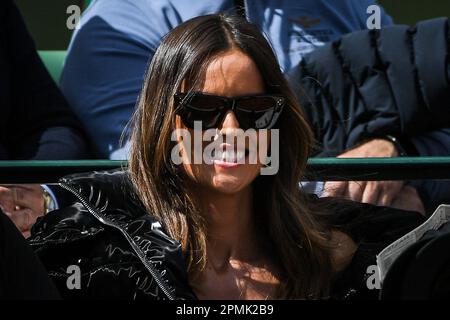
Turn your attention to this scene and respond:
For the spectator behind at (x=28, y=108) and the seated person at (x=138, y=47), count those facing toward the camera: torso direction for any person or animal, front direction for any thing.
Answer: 2

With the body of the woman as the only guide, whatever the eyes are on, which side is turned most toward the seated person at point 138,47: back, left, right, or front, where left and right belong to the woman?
back

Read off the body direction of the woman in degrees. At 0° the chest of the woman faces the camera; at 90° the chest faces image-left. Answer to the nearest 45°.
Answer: approximately 0°

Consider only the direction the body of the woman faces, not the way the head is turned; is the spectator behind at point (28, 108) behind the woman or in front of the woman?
behind

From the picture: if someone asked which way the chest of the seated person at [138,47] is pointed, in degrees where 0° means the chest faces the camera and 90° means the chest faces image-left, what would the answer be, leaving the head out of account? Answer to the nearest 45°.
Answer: approximately 0°
